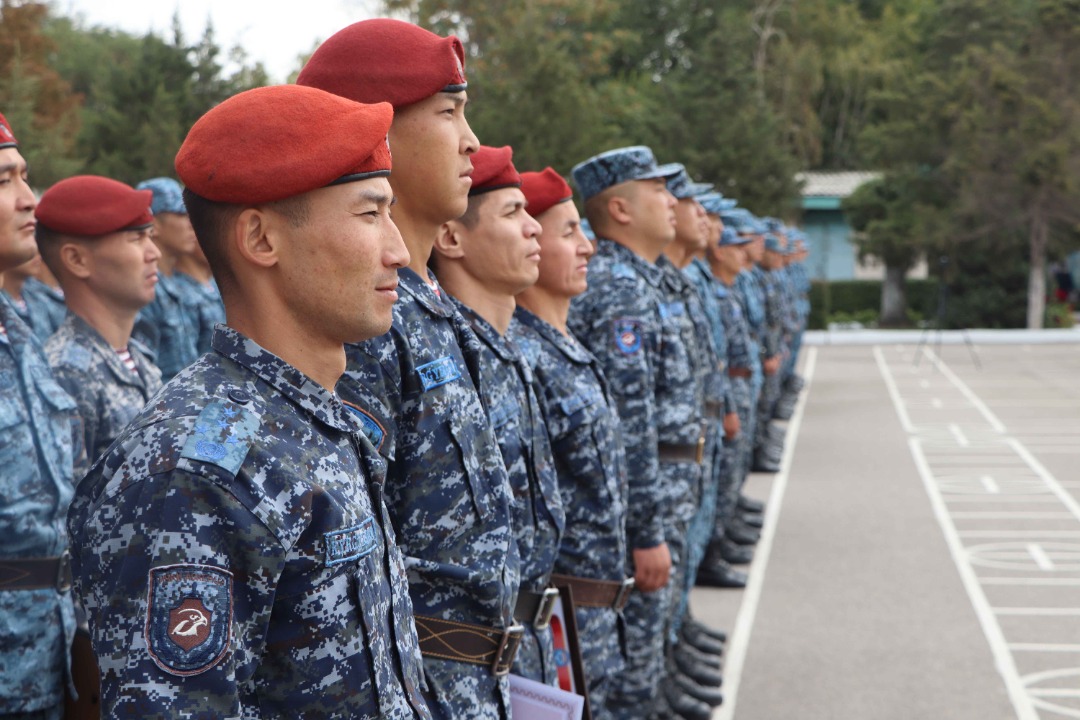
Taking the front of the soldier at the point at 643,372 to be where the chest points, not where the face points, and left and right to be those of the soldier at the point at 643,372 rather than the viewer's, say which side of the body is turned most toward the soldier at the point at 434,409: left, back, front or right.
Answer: right

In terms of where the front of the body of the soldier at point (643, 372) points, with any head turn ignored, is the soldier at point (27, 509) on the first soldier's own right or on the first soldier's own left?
on the first soldier's own right

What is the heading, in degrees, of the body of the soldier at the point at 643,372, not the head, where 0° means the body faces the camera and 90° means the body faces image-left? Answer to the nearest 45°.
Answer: approximately 270°

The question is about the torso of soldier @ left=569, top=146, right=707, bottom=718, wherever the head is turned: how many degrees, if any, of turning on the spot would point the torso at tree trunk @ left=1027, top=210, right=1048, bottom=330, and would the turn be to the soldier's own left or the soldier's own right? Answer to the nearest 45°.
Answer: approximately 90° to the soldier's own left

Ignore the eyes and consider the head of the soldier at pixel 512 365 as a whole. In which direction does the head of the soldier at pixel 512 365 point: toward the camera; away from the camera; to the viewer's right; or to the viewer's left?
to the viewer's right

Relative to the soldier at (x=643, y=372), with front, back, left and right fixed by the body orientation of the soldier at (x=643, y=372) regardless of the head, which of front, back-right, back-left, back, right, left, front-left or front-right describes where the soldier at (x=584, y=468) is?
right

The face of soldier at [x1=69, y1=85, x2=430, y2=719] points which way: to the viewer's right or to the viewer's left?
to the viewer's right

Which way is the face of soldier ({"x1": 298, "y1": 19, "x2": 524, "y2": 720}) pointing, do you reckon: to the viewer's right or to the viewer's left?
to the viewer's right

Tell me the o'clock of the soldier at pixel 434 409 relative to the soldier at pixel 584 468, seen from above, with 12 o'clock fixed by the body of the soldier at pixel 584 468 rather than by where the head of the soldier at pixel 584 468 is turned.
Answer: the soldier at pixel 434 409 is roughly at 2 o'clock from the soldier at pixel 584 468.

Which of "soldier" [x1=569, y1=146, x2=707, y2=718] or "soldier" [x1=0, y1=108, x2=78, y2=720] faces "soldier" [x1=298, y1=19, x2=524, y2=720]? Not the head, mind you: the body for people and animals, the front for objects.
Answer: "soldier" [x1=0, y1=108, x2=78, y2=720]

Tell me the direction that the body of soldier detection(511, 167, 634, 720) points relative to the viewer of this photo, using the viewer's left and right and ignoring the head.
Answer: facing the viewer and to the right of the viewer

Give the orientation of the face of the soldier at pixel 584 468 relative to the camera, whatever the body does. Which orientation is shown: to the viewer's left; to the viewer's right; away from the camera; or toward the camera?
to the viewer's right

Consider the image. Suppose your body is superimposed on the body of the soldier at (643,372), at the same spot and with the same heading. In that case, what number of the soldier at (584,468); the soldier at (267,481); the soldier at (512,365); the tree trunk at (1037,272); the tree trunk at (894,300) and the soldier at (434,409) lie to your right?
4

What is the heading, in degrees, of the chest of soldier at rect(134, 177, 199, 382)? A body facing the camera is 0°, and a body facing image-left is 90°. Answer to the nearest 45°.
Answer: approximately 315°

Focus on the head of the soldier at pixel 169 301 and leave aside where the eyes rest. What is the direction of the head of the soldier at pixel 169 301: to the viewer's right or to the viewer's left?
to the viewer's right

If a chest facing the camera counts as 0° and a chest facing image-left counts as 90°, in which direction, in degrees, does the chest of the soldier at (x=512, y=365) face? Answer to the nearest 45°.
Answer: approximately 315°
